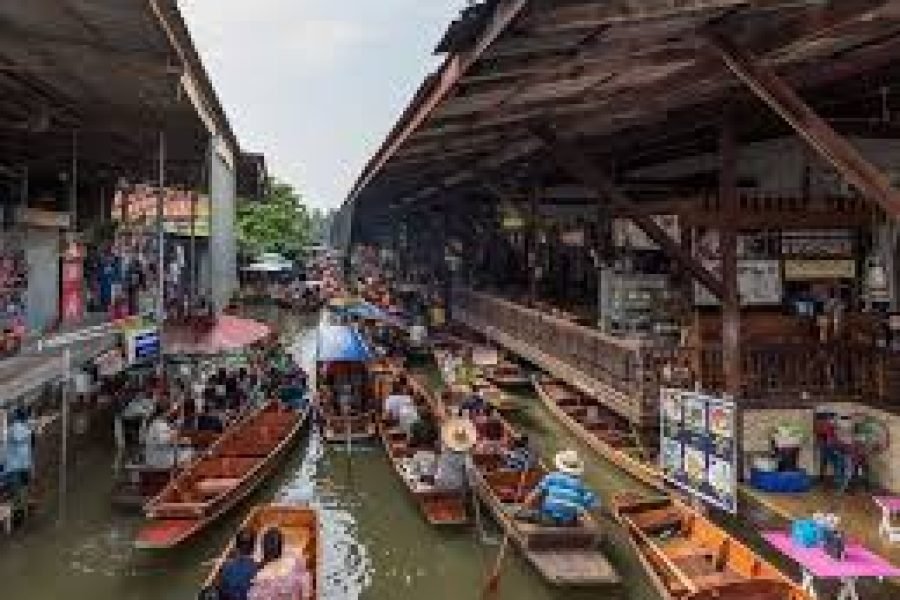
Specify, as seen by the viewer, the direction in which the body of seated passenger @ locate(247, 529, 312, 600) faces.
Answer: away from the camera

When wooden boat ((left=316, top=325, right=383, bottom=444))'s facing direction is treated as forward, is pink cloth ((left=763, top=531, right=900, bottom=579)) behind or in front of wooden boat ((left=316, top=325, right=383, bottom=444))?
behind

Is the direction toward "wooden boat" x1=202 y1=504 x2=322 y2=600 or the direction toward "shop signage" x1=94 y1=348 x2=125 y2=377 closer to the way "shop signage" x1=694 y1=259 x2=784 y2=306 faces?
the wooden boat

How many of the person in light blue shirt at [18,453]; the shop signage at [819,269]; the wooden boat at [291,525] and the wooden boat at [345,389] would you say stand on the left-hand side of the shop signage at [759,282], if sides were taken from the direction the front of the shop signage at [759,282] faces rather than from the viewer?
1

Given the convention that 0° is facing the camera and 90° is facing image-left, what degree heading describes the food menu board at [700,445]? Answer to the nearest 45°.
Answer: approximately 45°

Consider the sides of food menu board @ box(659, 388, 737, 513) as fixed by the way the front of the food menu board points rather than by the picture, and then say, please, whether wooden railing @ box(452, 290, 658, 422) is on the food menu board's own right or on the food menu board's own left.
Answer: on the food menu board's own right

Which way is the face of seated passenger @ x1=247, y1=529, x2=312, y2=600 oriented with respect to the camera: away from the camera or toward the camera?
away from the camera

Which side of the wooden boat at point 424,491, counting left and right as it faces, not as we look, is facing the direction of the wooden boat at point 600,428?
right

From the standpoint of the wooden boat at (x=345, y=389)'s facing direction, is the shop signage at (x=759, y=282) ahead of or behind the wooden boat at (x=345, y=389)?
behind

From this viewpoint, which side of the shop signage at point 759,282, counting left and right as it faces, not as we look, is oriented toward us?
front
